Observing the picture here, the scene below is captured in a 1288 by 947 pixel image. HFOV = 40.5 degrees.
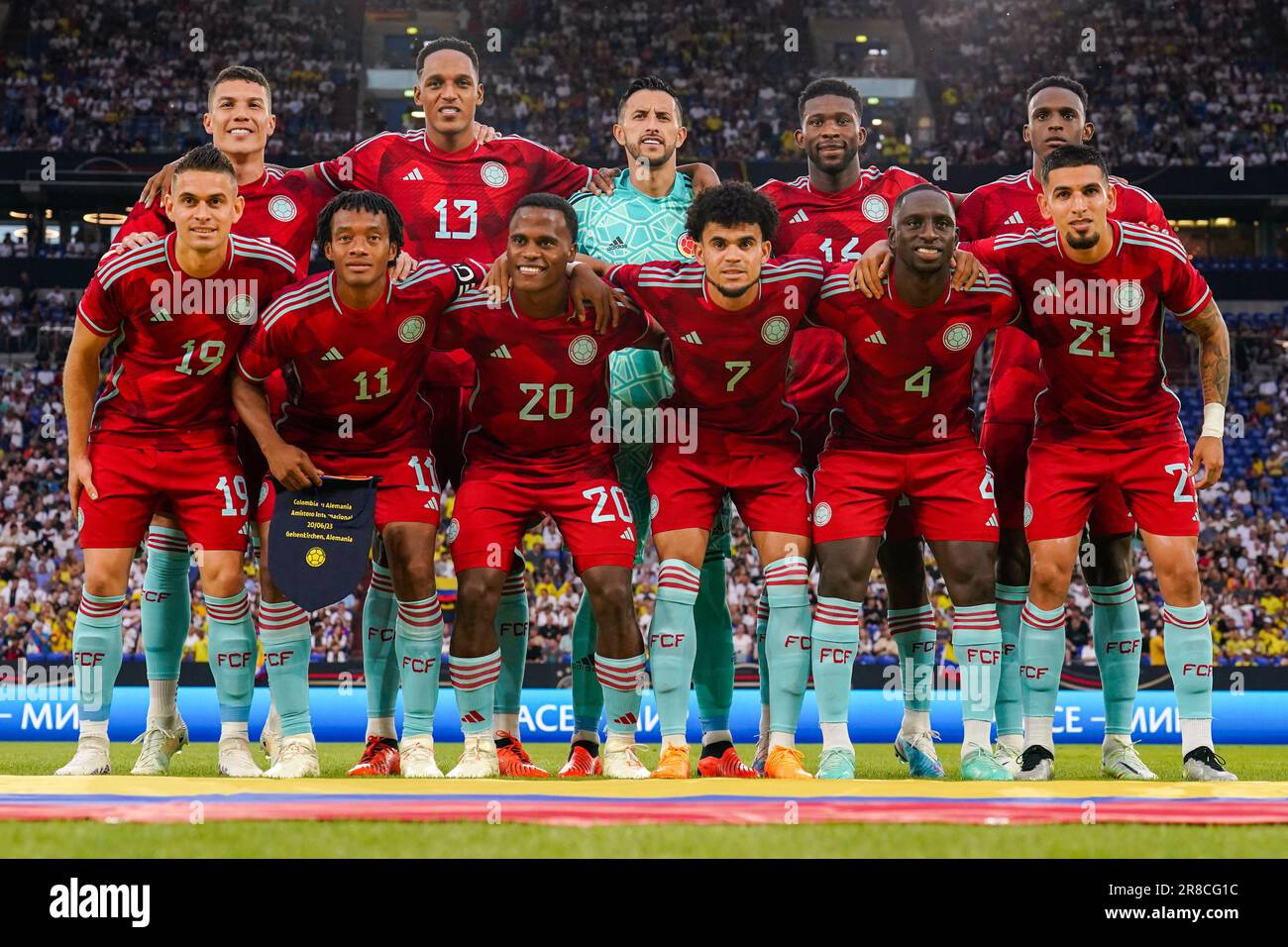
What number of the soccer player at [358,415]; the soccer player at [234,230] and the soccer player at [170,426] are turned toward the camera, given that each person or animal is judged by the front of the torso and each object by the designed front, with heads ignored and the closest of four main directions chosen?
3

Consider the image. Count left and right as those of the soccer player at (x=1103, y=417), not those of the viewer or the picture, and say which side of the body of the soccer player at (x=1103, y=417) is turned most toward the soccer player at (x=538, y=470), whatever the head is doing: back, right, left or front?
right

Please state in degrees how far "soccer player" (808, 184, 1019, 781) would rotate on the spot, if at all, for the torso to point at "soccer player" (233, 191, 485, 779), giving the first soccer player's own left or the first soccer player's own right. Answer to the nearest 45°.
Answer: approximately 90° to the first soccer player's own right

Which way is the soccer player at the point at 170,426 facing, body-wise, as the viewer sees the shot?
toward the camera

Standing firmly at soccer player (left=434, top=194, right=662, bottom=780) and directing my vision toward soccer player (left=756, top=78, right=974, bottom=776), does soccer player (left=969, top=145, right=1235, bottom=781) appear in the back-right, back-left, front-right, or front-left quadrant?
front-right

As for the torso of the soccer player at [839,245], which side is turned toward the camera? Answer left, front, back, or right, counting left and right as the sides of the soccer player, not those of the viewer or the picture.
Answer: front

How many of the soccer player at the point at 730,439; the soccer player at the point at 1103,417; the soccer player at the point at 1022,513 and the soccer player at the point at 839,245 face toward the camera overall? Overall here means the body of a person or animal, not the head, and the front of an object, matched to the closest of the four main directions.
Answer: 4

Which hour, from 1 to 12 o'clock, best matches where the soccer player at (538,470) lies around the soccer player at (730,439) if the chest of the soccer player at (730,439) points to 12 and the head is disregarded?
the soccer player at (538,470) is roughly at 3 o'clock from the soccer player at (730,439).

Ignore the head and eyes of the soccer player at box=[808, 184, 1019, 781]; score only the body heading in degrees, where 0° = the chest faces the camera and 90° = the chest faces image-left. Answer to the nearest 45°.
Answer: approximately 0°
